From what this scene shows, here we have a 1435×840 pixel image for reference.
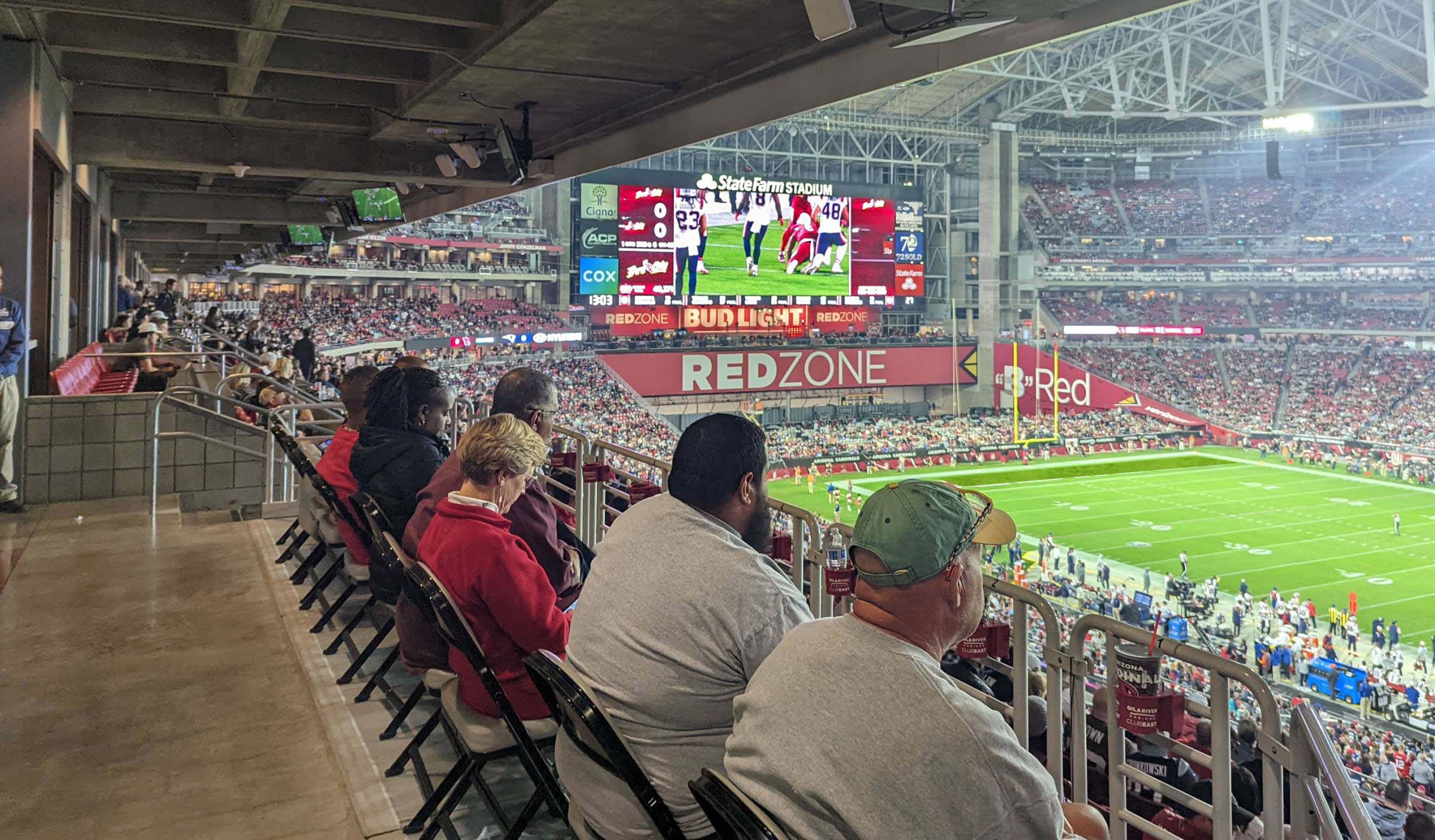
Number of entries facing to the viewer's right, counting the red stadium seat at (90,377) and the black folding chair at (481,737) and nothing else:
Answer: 2

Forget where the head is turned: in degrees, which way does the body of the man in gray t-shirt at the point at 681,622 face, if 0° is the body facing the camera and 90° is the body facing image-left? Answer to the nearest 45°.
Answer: approximately 225°

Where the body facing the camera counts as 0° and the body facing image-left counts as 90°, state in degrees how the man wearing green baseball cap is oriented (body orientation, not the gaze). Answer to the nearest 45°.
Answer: approximately 225°

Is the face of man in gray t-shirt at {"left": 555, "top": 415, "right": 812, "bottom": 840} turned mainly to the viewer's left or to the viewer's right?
to the viewer's right

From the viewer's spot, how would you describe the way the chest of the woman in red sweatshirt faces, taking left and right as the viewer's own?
facing away from the viewer and to the right of the viewer

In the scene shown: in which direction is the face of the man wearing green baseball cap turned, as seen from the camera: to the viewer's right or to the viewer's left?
to the viewer's right

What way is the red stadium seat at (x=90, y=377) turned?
to the viewer's right
